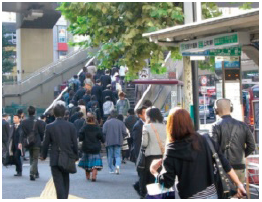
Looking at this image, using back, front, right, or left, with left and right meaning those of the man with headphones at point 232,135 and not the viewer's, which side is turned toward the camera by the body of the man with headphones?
back

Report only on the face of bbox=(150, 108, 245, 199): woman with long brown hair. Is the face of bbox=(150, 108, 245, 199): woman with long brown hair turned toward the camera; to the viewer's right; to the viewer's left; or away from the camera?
away from the camera

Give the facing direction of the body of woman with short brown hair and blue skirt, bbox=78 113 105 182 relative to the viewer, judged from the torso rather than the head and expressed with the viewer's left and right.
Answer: facing away from the viewer

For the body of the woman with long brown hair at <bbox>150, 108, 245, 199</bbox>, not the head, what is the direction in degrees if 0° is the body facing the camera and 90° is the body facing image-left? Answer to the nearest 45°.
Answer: approximately 135°

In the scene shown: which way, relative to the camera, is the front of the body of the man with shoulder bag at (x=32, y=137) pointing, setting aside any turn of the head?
away from the camera

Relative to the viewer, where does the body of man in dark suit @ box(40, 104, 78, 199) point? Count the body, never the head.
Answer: away from the camera

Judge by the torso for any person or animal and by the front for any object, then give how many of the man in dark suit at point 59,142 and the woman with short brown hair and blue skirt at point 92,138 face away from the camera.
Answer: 2
